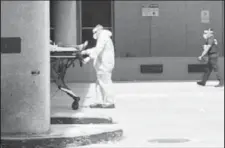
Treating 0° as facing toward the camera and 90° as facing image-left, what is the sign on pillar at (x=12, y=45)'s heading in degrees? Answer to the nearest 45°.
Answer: approximately 0°

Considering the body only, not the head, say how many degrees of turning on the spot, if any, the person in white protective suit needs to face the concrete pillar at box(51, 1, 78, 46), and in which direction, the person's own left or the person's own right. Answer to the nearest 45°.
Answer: approximately 90° to the person's own right

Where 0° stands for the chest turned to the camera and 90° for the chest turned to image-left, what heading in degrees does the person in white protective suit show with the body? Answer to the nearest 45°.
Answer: approximately 90°

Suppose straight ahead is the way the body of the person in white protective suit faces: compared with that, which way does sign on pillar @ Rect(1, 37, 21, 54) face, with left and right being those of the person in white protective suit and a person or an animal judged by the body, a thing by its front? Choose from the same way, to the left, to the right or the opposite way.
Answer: to the left

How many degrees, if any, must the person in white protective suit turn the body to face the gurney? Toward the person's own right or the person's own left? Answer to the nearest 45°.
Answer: approximately 45° to the person's own left

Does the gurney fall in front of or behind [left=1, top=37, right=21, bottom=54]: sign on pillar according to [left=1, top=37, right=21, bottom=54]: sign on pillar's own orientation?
behind

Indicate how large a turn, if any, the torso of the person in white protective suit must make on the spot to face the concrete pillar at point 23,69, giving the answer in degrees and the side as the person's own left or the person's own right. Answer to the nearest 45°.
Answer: approximately 90° to the person's own left

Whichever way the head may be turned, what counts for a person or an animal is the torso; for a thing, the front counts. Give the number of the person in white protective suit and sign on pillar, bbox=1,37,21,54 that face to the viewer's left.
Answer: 1
